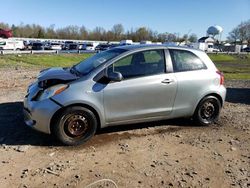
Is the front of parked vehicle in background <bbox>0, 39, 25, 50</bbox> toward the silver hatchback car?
no

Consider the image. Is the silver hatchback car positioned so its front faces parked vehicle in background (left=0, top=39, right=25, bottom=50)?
no
